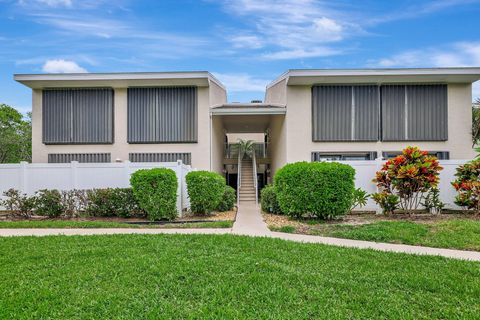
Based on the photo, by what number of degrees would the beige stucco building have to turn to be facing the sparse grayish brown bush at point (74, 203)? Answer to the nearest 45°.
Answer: approximately 45° to its right

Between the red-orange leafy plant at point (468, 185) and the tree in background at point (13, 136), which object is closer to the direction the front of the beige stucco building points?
the red-orange leafy plant

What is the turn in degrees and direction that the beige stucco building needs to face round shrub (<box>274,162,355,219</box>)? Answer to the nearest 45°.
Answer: approximately 45° to its left

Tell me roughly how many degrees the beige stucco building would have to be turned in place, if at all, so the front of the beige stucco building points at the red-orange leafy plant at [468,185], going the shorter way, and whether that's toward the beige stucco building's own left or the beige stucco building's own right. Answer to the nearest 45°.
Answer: approximately 45° to the beige stucco building's own left

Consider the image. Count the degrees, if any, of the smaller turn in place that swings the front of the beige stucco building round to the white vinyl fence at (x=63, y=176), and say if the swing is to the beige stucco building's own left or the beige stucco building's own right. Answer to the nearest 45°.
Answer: approximately 45° to the beige stucco building's own right

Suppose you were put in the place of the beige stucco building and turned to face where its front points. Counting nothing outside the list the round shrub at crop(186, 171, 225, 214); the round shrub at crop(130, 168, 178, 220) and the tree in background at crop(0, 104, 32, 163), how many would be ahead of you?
2

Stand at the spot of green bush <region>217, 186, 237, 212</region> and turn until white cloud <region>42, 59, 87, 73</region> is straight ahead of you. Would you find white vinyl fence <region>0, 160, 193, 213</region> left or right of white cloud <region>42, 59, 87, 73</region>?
left

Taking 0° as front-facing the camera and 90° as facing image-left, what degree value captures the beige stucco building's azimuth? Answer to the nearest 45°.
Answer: approximately 0°

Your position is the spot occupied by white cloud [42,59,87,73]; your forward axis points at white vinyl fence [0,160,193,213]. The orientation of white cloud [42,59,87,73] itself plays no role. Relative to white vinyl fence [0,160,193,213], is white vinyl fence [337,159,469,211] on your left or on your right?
left

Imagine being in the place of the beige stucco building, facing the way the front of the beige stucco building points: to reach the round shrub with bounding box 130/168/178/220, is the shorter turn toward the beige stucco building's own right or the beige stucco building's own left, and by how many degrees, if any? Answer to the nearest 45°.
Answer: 0° — it already faces it
